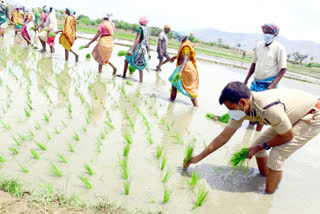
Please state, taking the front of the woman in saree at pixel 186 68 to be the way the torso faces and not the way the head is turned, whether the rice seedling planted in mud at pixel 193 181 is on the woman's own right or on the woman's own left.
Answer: on the woman's own left

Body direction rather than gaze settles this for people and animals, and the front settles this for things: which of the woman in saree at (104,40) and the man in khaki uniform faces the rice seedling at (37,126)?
the man in khaki uniform

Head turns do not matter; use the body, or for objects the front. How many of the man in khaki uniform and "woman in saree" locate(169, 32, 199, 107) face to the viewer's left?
2

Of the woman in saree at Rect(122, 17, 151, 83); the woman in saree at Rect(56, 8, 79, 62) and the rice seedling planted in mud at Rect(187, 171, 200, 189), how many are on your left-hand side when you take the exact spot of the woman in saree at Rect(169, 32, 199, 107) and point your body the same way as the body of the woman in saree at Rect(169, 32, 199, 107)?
1

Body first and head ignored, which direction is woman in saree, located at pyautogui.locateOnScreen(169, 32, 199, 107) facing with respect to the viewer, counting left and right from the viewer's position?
facing to the left of the viewer

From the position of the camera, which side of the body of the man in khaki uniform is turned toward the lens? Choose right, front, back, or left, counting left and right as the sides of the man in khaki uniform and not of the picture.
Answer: left
